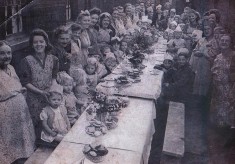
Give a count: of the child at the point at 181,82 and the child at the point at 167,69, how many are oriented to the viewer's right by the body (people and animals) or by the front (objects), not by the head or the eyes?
0

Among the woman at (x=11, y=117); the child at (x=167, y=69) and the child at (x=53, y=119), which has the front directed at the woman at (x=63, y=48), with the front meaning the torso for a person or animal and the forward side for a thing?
the child at (x=167, y=69)

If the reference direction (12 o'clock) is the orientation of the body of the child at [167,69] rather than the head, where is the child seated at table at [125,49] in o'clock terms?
The child seated at table is roughly at 3 o'clock from the child.

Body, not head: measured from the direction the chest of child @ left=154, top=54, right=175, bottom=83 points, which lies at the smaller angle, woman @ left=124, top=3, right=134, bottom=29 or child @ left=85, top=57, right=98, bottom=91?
the child

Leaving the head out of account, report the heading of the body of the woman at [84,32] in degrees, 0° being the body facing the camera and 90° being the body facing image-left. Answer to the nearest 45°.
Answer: approximately 315°

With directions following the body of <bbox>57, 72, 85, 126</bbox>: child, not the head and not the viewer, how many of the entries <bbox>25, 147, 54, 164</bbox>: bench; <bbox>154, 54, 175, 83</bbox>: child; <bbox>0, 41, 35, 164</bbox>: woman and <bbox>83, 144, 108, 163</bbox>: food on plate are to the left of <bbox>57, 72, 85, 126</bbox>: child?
1

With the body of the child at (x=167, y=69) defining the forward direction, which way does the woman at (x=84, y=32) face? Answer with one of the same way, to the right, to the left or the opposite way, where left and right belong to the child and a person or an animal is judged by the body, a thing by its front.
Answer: to the left

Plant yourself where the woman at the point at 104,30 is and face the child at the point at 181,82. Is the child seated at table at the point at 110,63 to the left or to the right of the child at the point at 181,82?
right

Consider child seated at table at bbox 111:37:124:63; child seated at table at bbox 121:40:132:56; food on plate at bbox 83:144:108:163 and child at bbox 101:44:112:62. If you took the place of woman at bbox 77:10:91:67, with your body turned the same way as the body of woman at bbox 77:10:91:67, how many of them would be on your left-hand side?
3

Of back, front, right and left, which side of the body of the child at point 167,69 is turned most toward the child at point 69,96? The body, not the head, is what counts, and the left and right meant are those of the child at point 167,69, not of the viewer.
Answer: front

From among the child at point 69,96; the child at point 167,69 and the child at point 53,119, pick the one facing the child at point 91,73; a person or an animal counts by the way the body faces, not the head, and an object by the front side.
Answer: the child at point 167,69

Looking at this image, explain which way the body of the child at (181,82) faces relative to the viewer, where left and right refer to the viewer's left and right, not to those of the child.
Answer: facing the viewer and to the left of the viewer

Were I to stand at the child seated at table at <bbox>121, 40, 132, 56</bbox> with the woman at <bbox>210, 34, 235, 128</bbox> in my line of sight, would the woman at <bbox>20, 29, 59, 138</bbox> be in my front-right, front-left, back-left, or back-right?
front-right
